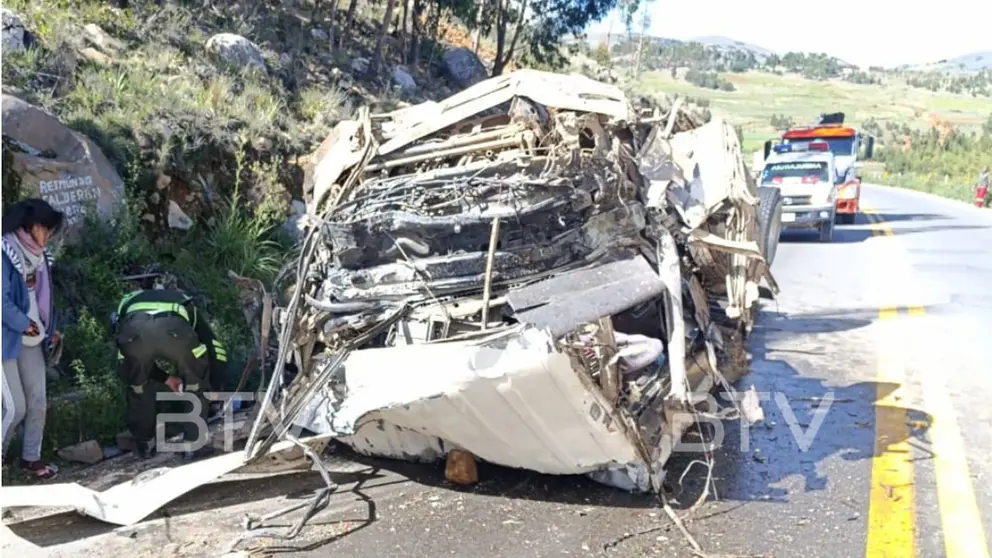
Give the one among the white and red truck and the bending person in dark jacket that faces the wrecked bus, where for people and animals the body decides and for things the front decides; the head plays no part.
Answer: the white and red truck

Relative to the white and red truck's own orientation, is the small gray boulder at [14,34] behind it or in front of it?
in front

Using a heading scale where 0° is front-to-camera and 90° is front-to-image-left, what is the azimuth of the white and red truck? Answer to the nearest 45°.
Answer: approximately 0°

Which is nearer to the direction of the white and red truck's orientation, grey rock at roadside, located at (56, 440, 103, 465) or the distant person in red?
the grey rock at roadside

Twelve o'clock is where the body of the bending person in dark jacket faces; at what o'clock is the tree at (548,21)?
The tree is roughly at 1 o'clock from the bending person in dark jacket.

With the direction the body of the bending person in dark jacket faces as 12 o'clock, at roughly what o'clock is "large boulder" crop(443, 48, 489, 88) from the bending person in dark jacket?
The large boulder is roughly at 1 o'clock from the bending person in dark jacket.

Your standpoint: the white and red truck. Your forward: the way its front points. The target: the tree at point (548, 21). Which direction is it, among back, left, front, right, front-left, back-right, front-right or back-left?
right

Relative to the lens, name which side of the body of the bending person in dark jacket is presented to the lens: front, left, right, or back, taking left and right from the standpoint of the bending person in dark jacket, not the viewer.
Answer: back

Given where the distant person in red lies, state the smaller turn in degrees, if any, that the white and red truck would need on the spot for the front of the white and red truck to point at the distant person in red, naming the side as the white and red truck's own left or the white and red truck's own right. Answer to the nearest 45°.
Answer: approximately 135° to the white and red truck's own left

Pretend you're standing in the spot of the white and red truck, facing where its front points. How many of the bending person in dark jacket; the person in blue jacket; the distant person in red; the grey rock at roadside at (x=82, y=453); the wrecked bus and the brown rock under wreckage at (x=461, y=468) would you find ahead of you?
5

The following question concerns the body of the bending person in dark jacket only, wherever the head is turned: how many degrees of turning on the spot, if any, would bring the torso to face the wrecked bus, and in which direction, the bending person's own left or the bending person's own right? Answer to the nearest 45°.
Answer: approximately 135° to the bending person's own right

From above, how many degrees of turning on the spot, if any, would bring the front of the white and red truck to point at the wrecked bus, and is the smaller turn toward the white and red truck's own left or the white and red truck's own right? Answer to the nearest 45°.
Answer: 0° — it already faces it

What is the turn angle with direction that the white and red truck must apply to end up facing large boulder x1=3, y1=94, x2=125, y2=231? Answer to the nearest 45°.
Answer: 0° — it already faces it

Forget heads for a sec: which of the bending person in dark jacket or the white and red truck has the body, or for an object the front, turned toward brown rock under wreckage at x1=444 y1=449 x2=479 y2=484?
the white and red truck

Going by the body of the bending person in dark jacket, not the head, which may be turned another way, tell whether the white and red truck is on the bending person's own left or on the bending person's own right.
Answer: on the bending person's own right

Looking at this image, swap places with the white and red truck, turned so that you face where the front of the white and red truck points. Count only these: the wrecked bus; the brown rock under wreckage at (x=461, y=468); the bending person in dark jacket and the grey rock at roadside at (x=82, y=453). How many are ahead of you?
4

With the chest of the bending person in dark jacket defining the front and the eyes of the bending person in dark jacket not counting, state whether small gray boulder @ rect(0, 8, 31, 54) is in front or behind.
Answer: in front

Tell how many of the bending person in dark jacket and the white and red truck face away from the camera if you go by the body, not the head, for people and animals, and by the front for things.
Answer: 1

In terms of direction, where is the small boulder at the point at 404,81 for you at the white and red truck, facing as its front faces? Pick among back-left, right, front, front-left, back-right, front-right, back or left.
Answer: front-right
